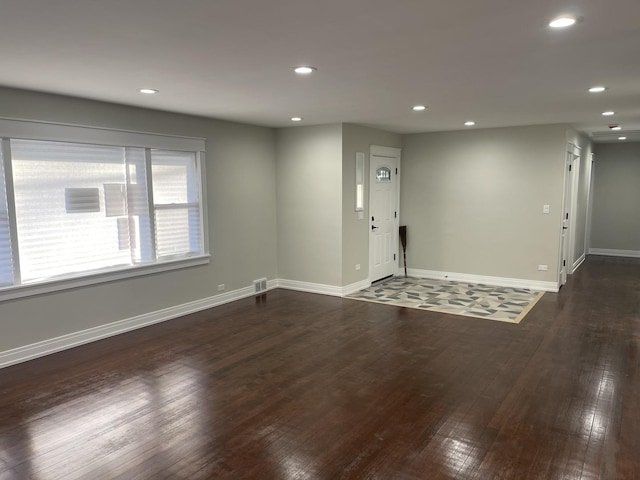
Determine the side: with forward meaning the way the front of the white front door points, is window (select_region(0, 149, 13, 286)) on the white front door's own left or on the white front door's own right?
on the white front door's own right

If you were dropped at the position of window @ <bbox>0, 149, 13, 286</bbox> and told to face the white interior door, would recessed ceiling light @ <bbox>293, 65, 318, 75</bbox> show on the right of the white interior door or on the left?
right

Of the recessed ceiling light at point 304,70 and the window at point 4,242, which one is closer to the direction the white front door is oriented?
the recessed ceiling light

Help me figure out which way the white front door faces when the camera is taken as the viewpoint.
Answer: facing the viewer and to the right of the viewer

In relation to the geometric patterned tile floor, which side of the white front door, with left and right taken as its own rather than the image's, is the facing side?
front

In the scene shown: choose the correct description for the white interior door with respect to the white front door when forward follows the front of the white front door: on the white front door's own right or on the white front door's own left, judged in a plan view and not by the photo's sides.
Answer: on the white front door's own left

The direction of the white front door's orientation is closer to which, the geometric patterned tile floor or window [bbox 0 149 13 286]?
the geometric patterned tile floor

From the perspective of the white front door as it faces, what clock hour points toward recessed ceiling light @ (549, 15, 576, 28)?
The recessed ceiling light is roughly at 1 o'clock from the white front door.

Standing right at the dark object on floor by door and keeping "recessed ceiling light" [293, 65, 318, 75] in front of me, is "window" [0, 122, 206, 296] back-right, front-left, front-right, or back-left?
front-right

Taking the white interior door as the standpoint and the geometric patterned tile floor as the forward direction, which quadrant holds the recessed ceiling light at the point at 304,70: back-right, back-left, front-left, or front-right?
front-left

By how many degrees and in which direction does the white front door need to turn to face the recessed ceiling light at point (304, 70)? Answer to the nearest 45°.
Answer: approximately 45° to its right

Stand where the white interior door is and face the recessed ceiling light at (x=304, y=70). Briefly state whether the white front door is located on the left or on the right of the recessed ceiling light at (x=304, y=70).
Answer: right

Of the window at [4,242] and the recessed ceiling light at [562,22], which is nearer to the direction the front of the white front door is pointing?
the recessed ceiling light
